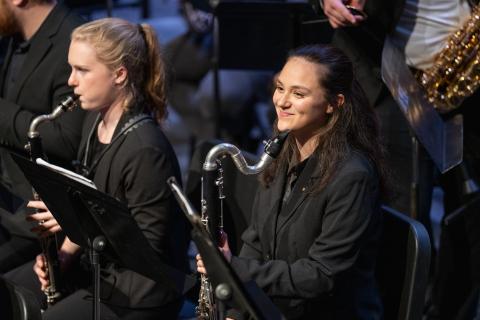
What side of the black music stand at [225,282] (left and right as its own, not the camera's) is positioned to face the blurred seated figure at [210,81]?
left

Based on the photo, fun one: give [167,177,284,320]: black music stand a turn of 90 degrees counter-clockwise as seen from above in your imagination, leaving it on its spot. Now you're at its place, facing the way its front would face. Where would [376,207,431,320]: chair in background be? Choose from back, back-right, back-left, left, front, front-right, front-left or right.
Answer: front-right

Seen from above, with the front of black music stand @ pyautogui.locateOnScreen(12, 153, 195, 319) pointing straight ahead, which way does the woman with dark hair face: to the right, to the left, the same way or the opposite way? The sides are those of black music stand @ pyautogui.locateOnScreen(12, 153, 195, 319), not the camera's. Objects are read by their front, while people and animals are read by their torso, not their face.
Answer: the opposite way

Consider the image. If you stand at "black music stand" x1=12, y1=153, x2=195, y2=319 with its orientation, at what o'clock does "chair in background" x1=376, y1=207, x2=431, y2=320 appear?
The chair in background is roughly at 2 o'clock from the black music stand.

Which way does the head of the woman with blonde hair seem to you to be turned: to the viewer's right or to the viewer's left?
to the viewer's left

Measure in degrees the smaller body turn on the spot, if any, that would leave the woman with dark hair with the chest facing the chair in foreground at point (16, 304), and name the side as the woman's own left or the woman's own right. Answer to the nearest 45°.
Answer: approximately 45° to the woman's own right

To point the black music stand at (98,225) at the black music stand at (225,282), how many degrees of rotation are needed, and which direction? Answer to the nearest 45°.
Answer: approximately 90° to its right

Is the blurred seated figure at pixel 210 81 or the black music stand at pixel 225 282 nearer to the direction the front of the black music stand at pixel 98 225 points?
the blurred seated figure

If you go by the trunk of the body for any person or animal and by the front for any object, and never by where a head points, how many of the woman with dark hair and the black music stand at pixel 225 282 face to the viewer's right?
1

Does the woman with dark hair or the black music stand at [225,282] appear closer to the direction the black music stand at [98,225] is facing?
the woman with dark hair

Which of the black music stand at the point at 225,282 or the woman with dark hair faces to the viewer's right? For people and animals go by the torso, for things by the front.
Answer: the black music stand

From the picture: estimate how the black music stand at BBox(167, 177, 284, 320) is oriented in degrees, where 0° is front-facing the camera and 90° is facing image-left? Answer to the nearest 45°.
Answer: approximately 270°

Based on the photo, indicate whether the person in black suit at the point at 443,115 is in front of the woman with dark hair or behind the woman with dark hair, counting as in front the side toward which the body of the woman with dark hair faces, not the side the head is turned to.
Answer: behind

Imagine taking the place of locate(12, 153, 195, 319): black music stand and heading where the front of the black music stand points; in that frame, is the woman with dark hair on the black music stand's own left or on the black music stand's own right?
on the black music stand's own right
